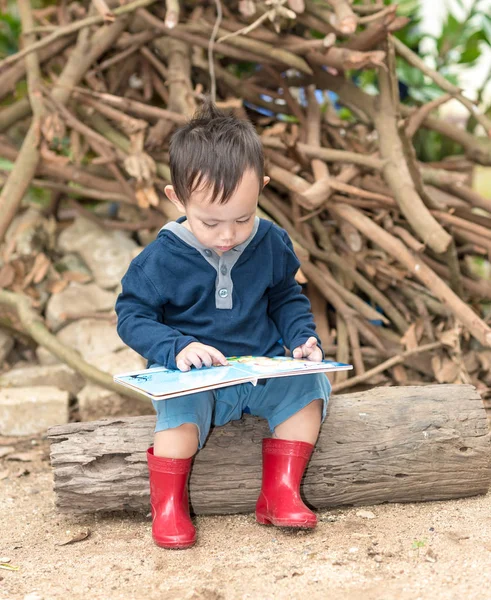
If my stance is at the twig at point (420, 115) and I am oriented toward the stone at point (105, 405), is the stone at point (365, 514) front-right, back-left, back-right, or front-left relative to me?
front-left

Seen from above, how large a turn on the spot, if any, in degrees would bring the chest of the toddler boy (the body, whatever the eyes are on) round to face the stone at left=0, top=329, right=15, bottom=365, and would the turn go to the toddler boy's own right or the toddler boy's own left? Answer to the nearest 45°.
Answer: approximately 135° to the toddler boy's own right

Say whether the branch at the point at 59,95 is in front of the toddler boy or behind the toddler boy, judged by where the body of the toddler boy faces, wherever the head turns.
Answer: behind

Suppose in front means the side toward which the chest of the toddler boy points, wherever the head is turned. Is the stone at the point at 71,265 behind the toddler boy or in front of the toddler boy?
behind

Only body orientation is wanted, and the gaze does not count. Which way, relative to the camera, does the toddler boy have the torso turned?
toward the camera

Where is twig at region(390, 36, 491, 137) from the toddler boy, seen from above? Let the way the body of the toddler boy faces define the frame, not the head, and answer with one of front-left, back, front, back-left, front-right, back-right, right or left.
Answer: back-left

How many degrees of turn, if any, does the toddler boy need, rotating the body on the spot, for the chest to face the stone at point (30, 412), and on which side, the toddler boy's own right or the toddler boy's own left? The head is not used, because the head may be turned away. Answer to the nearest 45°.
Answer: approximately 135° to the toddler boy's own right

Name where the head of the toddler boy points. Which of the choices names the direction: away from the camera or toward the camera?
toward the camera

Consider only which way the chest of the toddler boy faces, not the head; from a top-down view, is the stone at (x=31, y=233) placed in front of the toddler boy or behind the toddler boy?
behind

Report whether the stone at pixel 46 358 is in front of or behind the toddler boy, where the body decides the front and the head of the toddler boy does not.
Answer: behind
